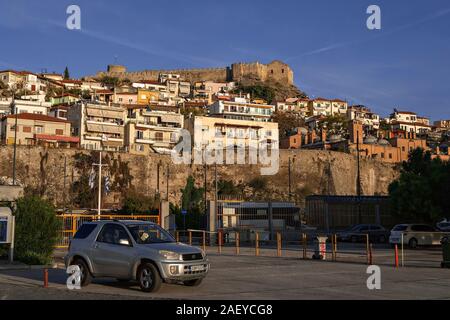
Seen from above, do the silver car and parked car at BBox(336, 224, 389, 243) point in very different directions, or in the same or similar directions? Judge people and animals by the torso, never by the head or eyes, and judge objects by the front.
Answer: very different directions

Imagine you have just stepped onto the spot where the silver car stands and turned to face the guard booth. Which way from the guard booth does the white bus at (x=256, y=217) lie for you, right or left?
right

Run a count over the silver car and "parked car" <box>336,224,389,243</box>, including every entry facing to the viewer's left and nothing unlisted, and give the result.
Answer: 1

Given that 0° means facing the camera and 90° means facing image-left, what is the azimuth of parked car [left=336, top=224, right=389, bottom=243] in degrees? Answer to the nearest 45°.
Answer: approximately 90°

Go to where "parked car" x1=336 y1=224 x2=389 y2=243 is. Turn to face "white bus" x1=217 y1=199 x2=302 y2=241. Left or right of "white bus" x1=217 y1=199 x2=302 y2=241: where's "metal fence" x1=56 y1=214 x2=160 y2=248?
left

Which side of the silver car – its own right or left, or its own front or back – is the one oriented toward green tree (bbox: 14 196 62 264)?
back

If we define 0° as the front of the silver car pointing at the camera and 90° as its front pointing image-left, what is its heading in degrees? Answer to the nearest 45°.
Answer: approximately 315°

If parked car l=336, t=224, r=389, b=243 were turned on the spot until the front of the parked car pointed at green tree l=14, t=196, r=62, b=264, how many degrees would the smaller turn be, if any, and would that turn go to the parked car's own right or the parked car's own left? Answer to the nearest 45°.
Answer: approximately 45° to the parked car's own left

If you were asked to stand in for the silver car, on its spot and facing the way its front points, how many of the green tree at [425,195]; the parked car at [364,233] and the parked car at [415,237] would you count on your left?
3
